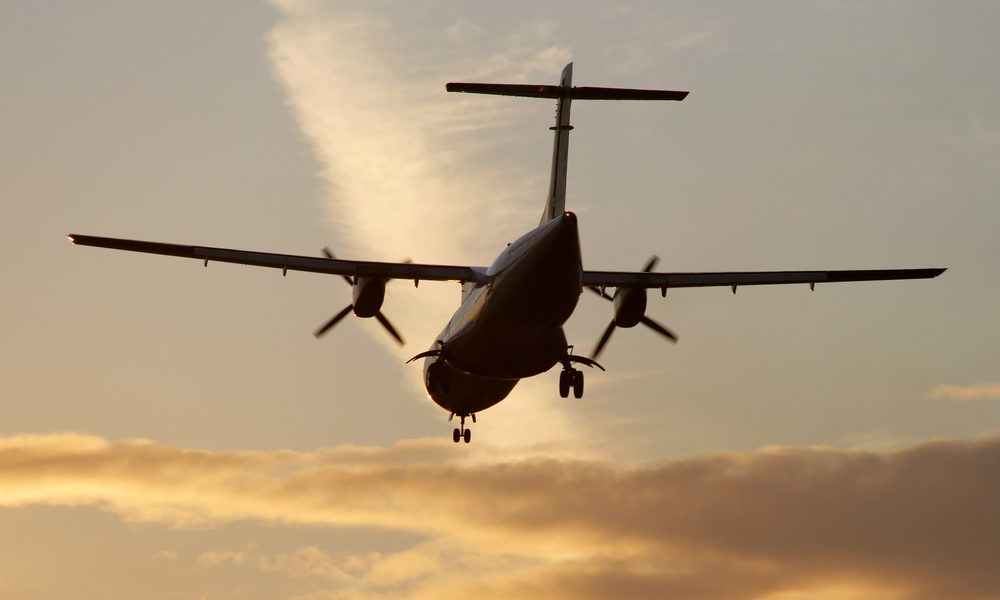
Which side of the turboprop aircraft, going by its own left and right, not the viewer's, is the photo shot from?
back
